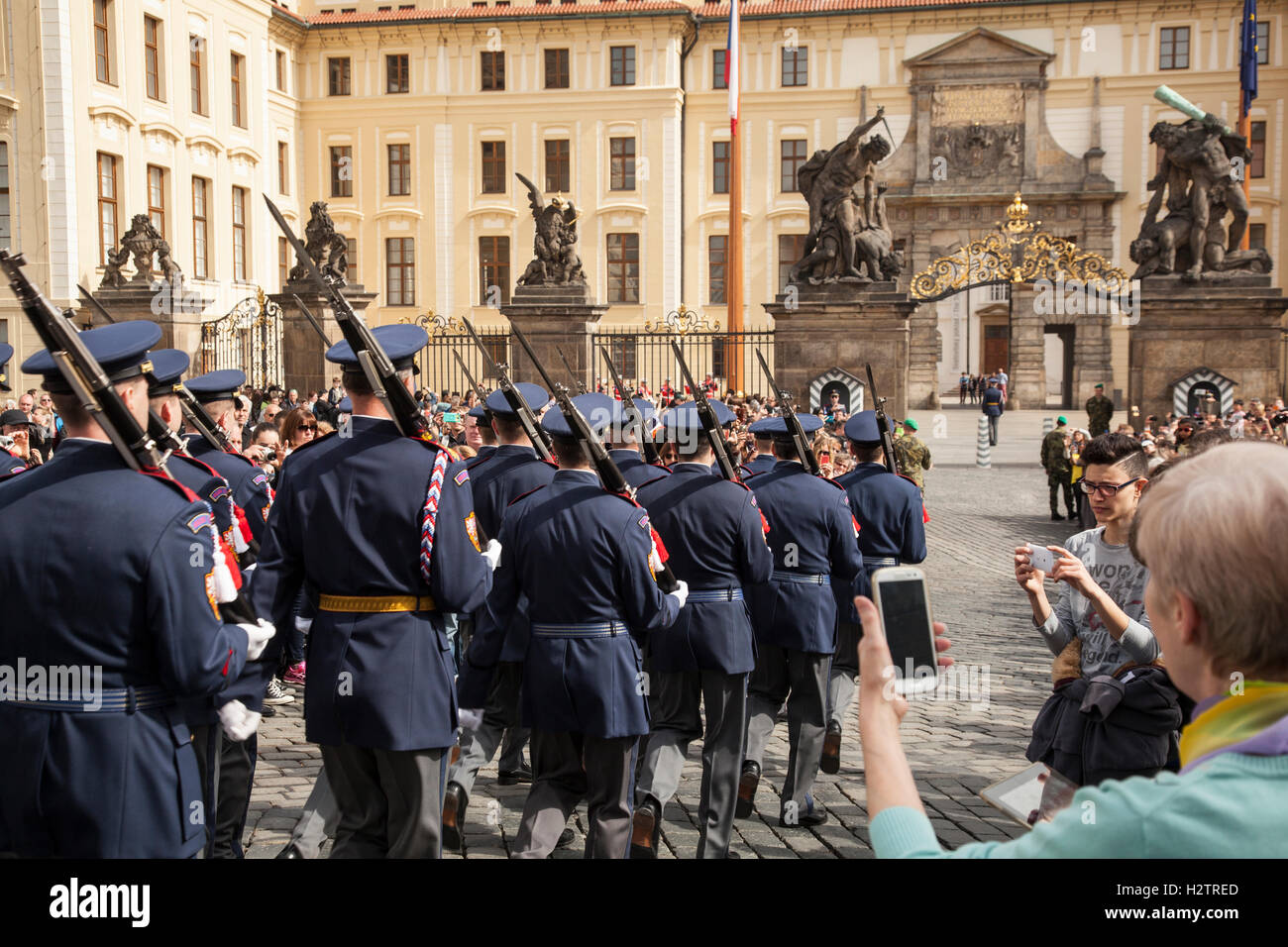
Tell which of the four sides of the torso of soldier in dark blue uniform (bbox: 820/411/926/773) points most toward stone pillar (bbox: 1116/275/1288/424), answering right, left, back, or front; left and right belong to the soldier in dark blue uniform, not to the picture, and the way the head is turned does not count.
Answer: front

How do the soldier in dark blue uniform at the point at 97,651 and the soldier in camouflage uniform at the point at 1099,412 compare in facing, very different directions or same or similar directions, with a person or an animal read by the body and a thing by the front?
very different directions

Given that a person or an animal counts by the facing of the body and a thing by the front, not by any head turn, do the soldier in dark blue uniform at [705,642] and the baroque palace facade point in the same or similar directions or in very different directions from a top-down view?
very different directions

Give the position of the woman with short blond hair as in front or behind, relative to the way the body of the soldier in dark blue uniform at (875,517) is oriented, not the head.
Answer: behind

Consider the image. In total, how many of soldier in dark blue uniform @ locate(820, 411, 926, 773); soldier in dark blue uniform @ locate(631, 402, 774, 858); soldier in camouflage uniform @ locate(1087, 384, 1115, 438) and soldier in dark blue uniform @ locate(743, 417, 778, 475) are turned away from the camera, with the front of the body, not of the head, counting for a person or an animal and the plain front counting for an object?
3

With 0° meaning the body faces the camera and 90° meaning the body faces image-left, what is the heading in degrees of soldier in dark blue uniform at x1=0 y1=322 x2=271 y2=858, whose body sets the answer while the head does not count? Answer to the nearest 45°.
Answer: approximately 225°

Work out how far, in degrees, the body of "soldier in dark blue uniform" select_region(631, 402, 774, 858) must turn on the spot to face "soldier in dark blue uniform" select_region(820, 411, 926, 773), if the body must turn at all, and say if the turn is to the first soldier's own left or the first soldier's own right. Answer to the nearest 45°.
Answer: approximately 45° to the first soldier's own right

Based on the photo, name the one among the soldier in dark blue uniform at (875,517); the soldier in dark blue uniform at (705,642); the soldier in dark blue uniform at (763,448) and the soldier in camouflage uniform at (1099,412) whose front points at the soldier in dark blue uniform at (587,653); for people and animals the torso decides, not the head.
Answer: the soldier in camouflage uniform

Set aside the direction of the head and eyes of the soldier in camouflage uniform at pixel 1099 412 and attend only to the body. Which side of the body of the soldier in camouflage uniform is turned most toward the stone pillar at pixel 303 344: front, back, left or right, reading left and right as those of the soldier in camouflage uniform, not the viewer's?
right

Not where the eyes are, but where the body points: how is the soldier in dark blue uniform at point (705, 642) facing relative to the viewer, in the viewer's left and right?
facing away from the viewer

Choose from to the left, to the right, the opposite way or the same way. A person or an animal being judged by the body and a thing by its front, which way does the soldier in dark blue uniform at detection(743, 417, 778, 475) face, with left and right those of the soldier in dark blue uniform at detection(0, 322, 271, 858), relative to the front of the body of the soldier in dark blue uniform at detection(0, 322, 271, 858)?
the same way

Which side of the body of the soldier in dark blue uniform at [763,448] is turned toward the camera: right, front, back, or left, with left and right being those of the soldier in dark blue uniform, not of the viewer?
back

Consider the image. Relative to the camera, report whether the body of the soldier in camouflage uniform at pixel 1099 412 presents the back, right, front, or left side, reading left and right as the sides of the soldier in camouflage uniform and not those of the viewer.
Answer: front

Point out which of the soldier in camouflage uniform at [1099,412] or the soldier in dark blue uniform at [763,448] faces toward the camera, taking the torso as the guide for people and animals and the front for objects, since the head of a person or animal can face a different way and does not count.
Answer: the soldier in camouflage uniform

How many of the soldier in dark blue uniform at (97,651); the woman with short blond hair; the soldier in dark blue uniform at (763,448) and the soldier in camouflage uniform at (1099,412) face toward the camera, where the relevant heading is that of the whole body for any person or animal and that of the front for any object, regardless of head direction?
1

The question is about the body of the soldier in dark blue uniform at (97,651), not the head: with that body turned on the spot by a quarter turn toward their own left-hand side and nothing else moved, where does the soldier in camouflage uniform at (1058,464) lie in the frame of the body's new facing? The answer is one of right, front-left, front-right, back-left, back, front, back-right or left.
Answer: right

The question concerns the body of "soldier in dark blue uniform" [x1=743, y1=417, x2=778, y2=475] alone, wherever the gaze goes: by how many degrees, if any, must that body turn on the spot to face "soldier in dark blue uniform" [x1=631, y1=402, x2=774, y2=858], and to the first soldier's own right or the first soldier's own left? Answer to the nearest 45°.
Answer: approximately 180°

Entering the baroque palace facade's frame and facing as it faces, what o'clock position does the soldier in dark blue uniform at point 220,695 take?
The soldier in dark blue uniform is roughly at 12 o'clock from the baroque palace facade.

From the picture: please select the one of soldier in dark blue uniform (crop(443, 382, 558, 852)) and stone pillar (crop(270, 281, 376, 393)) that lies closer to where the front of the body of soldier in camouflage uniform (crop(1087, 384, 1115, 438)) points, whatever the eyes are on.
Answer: the soldier in dark blue uniform

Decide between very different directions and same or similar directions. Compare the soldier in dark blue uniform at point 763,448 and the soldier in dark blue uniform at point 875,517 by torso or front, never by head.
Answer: same or similar directions

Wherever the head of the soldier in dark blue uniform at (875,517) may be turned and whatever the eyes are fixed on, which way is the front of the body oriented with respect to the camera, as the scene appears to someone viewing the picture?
away from the camera

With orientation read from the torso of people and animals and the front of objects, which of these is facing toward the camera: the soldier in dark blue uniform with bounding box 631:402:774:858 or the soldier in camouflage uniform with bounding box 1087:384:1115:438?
the soldier in camouflage uniform

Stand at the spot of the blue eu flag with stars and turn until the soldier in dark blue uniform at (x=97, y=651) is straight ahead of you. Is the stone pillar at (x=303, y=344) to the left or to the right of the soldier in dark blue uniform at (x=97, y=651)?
right

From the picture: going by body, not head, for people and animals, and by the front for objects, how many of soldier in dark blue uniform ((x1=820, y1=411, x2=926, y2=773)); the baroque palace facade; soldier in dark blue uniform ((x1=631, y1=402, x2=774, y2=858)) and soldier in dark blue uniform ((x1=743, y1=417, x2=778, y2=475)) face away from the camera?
3
